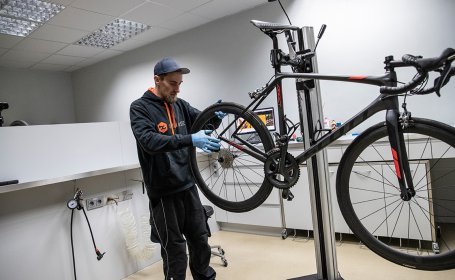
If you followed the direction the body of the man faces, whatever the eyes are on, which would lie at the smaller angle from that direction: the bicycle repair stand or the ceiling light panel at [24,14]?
the bicycle repair stand

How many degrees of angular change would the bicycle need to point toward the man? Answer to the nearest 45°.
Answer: approximately 135° to its right

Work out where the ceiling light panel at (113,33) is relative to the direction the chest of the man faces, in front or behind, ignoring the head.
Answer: behind

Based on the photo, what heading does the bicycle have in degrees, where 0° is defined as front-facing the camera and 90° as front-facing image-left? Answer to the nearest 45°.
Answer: approximately 315°

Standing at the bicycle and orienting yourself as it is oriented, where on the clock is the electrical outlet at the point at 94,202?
The electrical outlet is roughly at 5 o'clock from the bicycle.

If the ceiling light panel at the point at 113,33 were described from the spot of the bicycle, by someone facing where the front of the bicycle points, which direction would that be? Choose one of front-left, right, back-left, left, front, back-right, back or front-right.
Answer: back

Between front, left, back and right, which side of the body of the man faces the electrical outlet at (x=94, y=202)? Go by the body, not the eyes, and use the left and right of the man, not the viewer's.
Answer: back

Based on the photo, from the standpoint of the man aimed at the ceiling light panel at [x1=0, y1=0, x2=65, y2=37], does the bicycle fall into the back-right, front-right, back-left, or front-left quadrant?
back-right

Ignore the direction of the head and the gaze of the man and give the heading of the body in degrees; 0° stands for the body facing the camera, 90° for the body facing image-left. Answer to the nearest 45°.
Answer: approximately 315°
